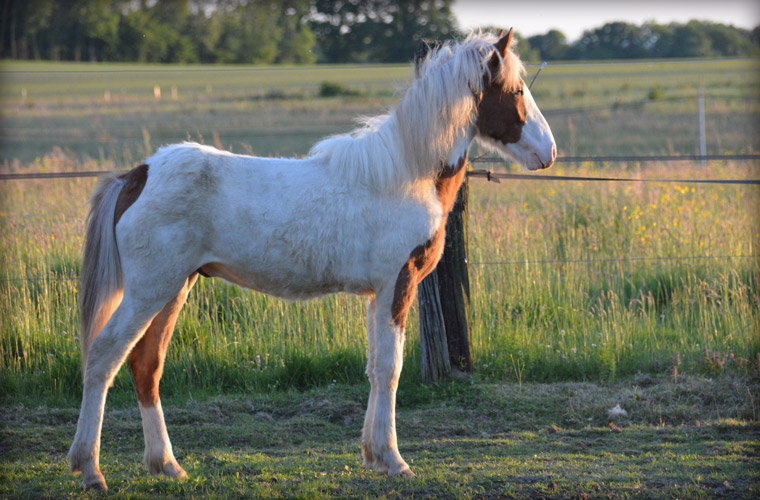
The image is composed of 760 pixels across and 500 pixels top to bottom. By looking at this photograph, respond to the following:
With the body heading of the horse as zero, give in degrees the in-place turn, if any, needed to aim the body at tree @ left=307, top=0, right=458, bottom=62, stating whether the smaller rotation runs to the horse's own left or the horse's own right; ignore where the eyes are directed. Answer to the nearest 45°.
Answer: approximately 90° to the horse's own left

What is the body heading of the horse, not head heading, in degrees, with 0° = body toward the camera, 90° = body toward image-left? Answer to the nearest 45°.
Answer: approximately 270°

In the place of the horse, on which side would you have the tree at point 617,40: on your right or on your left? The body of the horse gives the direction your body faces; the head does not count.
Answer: on your left

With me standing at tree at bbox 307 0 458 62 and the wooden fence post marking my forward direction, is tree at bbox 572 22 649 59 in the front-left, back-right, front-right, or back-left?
back-left
